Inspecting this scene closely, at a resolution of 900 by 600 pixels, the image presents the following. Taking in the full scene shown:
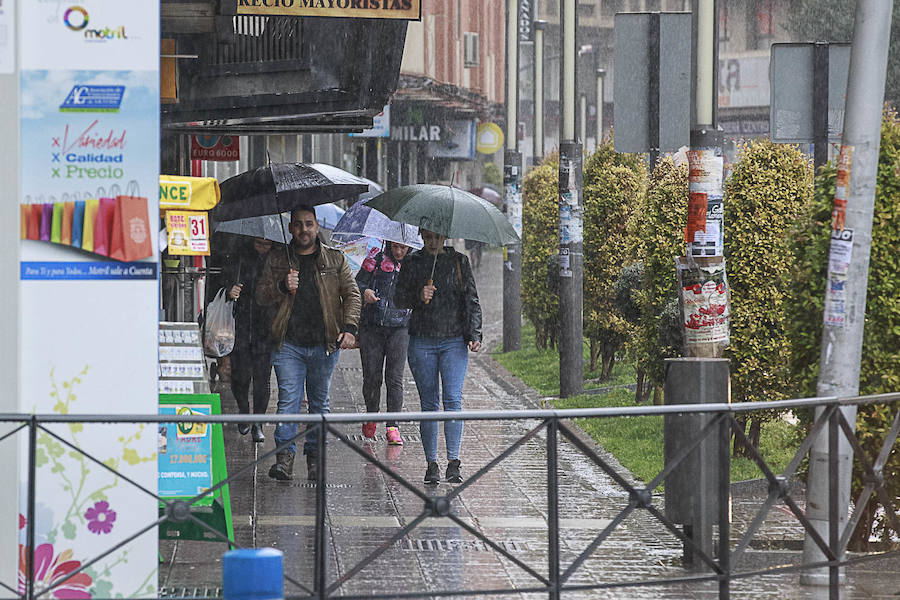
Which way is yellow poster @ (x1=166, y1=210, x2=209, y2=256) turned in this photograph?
toward the camera

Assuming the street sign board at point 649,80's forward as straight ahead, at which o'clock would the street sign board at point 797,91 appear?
the street sign board at point 797,91 is roughly at 4 o'clock from the street sign board at point 649,80.

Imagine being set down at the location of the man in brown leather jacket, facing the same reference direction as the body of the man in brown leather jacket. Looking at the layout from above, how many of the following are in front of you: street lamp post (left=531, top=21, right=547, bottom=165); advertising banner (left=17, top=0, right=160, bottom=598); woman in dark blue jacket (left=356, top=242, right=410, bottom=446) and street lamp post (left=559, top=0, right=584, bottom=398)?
1

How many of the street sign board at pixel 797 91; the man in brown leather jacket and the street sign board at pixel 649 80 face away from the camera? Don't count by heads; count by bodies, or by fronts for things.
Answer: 2

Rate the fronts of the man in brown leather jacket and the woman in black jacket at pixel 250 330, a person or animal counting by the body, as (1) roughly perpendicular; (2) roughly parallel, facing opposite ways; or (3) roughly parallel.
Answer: roughly parallel

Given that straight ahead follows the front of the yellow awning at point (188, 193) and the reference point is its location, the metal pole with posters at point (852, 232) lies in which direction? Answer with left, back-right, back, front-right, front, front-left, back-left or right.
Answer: front-left

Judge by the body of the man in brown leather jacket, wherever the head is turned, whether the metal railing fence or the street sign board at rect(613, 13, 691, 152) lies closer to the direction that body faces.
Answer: the metal railing fence

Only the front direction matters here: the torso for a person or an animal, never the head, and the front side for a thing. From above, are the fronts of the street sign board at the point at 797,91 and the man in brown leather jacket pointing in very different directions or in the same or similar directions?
very different directions

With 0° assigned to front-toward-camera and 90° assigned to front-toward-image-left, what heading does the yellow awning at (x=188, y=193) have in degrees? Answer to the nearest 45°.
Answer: approximately 0°

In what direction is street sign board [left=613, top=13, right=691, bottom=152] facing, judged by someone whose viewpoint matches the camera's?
facing away from the viewer

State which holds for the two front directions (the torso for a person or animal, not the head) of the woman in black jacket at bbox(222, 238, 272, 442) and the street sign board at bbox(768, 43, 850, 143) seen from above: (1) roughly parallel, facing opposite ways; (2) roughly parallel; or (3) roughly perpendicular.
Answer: roughly parallel, facing opposite ways

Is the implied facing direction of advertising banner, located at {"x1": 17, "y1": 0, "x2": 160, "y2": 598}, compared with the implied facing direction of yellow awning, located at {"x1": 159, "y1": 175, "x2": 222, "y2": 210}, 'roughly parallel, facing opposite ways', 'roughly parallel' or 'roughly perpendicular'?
roughly parallel

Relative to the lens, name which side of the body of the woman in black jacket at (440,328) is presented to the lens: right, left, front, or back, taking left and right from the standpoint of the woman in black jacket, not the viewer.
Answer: front

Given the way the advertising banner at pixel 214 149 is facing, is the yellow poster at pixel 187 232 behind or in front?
in front

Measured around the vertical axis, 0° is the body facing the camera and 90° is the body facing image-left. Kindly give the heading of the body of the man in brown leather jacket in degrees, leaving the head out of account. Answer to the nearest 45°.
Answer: approximately 0°
